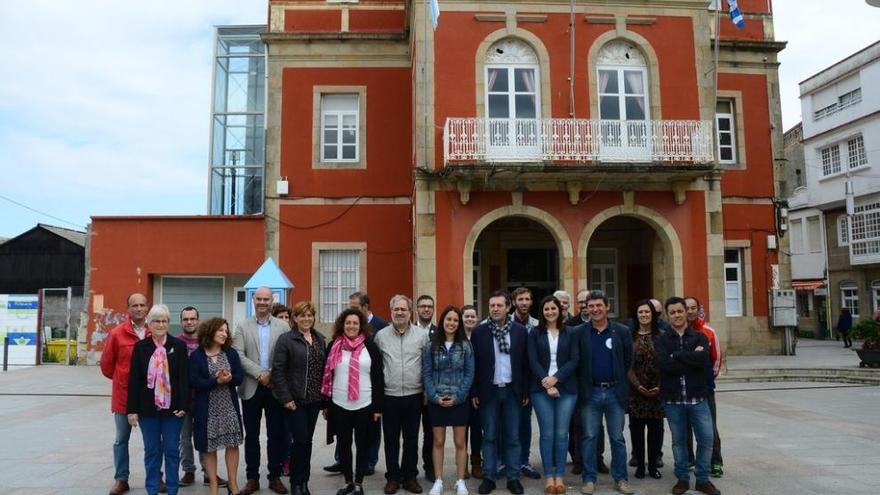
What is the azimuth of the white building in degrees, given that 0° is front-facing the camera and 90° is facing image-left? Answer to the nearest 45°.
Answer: approximately 45°

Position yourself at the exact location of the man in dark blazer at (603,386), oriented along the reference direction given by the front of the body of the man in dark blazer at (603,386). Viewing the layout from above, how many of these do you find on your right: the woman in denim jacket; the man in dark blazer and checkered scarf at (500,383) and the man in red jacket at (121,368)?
3

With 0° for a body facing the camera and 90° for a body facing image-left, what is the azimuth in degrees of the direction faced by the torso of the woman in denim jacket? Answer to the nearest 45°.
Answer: approximately 0°

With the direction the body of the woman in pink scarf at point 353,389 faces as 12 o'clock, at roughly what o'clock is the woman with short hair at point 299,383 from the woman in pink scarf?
The woman with short hair is roughly at 3 o'clock from the woman in pink scarf.

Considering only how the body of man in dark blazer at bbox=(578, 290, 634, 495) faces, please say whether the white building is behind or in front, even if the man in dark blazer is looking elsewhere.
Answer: behind

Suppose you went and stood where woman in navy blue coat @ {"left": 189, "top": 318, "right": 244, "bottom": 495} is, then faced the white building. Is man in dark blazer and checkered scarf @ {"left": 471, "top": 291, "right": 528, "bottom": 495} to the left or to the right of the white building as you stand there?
right

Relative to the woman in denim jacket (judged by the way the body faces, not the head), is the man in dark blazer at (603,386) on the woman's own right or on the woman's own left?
on the woman's own left

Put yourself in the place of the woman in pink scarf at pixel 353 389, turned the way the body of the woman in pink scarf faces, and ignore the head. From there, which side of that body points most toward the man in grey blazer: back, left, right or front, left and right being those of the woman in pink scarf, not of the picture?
right

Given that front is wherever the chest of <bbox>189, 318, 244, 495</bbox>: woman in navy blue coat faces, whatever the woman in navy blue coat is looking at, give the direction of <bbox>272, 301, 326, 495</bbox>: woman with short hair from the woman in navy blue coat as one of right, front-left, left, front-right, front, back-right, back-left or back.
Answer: front-left

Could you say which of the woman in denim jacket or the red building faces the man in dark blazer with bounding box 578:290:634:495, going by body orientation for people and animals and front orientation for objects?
the red building
